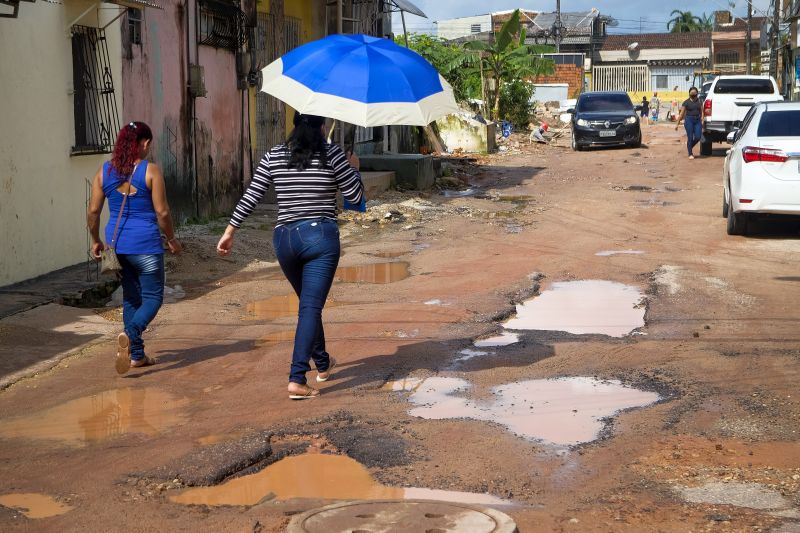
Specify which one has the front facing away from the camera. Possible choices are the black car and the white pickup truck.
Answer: the white pickup truck

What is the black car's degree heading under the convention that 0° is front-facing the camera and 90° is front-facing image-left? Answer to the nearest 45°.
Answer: approximately 0°

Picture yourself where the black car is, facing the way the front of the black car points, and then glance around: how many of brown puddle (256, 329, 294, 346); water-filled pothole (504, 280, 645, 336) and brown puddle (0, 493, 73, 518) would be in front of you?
3

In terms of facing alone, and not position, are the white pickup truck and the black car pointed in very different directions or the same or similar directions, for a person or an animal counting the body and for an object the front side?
very different directions

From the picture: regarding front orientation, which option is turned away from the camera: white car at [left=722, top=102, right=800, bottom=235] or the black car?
the white car

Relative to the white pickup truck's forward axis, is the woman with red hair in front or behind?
behind

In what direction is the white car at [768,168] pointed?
away from the camera

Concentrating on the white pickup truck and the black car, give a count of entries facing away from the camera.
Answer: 1

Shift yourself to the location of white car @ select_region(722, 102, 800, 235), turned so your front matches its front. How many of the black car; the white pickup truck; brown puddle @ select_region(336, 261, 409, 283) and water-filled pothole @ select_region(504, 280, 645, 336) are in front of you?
2

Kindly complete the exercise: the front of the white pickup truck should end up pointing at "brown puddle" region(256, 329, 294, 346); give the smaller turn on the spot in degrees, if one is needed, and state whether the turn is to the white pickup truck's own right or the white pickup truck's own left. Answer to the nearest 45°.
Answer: approximately 180°

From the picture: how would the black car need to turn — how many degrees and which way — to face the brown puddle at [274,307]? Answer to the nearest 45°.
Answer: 0° — it already faces it

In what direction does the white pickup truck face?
away from the camera

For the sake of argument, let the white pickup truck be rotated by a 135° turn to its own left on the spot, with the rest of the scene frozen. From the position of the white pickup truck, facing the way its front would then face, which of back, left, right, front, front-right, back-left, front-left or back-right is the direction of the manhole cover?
front-left

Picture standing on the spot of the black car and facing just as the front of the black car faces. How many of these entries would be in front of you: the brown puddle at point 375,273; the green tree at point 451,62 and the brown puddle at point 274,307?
2

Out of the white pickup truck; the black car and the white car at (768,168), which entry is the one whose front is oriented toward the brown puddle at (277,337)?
the black car
